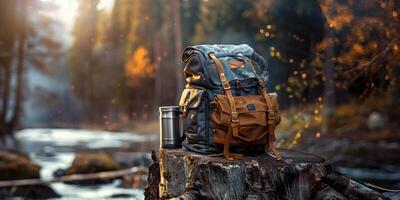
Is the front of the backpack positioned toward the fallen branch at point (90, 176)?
no

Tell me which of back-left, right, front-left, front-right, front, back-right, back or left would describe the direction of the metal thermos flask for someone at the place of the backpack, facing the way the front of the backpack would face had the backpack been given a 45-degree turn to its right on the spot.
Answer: back-right

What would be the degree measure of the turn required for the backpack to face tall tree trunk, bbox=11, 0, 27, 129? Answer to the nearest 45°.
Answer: approximately 180°

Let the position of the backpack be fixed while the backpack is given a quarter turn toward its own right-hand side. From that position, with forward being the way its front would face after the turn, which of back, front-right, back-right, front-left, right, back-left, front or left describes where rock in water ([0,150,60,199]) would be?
right

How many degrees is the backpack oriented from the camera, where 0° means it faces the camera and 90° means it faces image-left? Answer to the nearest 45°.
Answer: approximately 315°

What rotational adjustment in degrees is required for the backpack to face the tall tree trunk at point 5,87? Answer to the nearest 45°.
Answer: approximately 180°

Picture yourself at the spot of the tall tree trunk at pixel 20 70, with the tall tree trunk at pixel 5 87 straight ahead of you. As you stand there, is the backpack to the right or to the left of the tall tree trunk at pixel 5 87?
left

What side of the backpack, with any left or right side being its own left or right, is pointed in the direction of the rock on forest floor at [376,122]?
left
